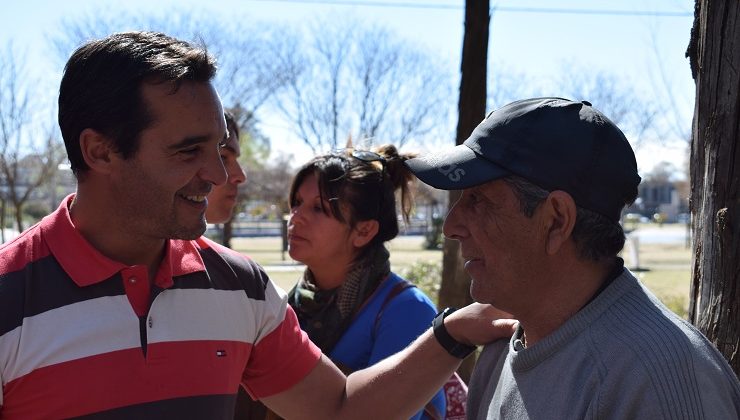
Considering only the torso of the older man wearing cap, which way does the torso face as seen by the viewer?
to the viewer's left

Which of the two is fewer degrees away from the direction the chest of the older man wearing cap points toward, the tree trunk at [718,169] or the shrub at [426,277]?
the shrub

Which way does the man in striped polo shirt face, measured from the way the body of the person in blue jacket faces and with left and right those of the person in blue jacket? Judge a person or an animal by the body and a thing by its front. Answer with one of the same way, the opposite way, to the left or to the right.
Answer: to the left

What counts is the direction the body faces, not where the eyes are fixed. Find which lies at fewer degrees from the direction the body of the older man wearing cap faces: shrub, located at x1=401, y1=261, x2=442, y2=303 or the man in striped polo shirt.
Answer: the man in striped polo shirt

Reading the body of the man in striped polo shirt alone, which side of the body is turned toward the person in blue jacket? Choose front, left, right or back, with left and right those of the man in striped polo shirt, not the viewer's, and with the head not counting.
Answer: left

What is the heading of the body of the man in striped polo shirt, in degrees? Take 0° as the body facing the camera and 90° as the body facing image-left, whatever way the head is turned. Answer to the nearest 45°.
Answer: approximately 315°

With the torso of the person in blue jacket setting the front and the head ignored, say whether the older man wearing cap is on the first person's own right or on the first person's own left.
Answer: on the first person's own left

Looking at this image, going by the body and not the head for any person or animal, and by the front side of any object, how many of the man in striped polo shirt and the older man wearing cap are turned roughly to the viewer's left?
1

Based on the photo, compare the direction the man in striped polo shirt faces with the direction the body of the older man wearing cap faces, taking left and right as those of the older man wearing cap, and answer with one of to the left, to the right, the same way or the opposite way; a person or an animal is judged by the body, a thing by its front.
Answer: the opposite way

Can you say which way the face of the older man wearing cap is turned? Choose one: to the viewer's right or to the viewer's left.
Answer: to the viewer's left

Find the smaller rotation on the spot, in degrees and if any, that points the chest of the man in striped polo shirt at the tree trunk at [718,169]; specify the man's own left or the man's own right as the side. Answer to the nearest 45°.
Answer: approximately 45° to the man's own left

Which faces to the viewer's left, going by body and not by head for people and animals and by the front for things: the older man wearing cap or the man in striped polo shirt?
the older man wearing cap

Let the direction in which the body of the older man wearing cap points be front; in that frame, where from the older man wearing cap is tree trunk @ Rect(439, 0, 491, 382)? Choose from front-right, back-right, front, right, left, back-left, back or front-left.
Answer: right

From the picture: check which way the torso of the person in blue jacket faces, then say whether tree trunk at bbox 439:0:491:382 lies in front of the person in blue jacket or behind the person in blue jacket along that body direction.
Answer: behind

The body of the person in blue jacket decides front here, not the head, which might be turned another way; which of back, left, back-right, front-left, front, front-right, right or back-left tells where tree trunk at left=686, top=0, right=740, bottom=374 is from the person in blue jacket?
left

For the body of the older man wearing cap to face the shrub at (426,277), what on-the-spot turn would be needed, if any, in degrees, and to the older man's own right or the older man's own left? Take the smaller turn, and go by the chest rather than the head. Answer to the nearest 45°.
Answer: approximately 90° to the older man's own right

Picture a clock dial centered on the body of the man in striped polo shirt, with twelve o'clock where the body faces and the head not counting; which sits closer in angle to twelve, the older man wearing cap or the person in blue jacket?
the older man wearing cap
